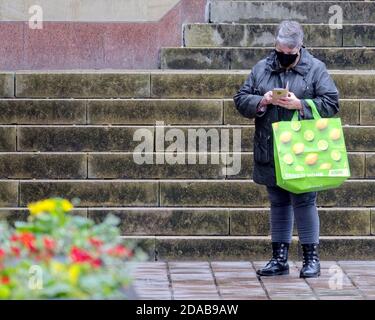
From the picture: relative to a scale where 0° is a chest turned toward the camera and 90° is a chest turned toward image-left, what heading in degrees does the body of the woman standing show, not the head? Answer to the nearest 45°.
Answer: approximately 0°

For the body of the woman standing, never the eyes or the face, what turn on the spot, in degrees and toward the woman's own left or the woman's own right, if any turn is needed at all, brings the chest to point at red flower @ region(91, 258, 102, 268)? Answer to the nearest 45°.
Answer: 0° — they already face it
